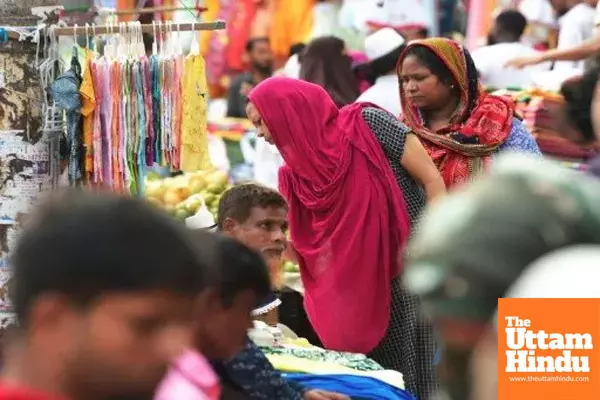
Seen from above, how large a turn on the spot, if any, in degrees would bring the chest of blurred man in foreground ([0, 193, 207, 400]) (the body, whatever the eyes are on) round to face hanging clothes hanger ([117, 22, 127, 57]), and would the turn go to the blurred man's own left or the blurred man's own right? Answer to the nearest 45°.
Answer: approximately 135° to the blurred man's own left

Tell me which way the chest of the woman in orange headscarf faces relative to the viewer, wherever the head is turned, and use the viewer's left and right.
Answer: facing the viewer and to the left of the viewer

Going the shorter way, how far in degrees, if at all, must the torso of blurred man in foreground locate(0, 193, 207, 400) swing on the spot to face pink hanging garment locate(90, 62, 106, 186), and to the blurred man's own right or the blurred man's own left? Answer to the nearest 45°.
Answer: approximately 135° to the blurred man's own left

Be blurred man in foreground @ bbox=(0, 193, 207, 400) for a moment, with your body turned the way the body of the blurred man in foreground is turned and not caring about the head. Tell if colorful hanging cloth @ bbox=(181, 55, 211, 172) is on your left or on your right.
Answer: on your left

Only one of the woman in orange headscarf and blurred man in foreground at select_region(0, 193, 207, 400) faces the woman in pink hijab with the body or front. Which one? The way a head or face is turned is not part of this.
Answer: the woman in orange headscarf

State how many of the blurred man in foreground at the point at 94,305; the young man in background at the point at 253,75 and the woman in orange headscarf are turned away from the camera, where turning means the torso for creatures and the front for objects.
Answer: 0

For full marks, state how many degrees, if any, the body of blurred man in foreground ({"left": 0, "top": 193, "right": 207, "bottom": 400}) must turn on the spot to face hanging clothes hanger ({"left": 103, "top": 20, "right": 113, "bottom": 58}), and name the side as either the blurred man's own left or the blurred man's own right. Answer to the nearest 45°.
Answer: approximately 135° to the blurred man's own left

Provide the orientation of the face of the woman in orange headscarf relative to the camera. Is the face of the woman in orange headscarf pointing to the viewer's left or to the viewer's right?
to the viewer's left

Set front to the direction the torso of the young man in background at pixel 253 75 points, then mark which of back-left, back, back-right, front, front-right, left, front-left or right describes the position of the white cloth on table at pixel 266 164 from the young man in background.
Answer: front-right

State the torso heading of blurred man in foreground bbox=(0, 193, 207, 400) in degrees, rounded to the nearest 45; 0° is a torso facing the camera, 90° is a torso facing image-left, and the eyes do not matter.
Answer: approximately 315°

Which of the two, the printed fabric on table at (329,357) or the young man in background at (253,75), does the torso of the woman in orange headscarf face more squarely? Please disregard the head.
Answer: the printed fabric on table

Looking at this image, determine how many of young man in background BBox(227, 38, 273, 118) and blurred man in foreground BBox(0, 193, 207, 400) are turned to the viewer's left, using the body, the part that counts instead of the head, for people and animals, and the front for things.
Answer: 0
